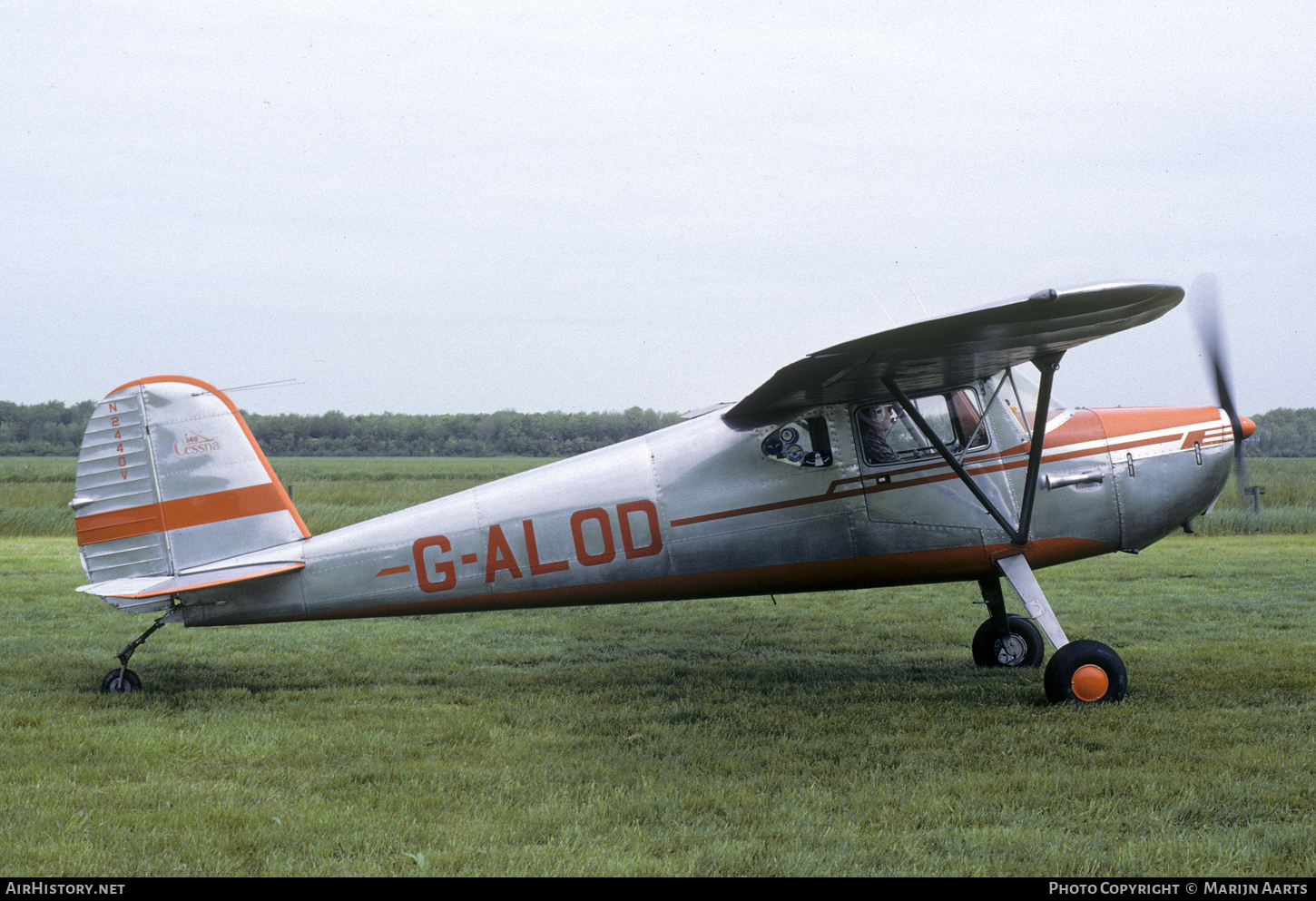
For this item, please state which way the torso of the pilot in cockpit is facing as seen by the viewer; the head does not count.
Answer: to the viewer's right

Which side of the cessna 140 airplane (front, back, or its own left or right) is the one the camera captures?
right
